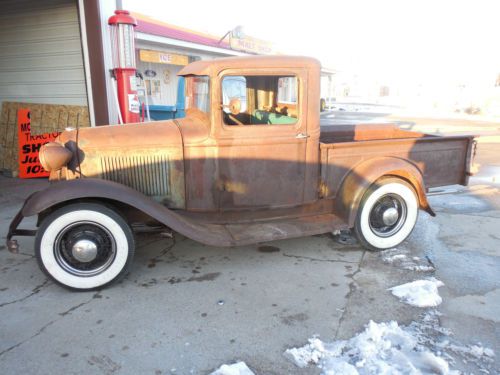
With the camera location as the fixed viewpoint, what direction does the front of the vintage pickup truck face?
facing to the left of the viewer

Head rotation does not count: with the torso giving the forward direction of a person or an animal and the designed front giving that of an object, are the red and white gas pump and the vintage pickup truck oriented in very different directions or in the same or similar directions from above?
very different directions

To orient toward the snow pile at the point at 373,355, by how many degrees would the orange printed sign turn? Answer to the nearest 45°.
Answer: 0° — it already faces it

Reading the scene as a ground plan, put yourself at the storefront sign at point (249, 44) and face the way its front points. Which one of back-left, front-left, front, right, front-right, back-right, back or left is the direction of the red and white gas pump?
front-right

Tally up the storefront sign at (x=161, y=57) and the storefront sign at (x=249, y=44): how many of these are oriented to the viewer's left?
0

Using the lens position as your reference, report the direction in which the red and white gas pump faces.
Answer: facing the viewer and to the right of the viewer

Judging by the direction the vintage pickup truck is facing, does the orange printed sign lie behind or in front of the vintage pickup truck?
in front

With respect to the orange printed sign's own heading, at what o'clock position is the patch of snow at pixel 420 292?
The patch of snow is roughly at 11 o'clock from the orange printed sign.

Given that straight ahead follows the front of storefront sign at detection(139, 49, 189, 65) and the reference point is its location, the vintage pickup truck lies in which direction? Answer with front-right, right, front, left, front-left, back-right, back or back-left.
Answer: front-right

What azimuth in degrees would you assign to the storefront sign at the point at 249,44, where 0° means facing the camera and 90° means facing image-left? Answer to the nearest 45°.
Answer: approximately 315°

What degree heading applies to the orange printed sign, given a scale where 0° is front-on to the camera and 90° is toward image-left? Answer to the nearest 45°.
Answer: approximately 0°

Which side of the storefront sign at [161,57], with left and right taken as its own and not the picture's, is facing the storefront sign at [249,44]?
left
